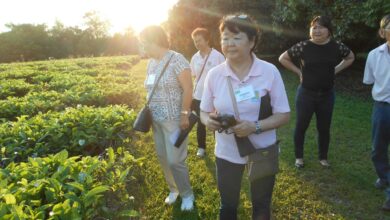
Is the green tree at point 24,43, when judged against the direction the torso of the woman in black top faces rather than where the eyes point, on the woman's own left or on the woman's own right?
on the woman's own right

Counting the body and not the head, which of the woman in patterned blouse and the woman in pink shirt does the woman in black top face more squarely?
the woman in pink shirt

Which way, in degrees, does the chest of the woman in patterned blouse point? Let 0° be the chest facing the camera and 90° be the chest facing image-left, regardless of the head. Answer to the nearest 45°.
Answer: approximately 45°

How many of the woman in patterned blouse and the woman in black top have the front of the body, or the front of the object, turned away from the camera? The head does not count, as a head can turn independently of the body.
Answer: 0

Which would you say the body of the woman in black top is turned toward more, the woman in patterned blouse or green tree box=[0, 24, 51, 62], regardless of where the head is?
the woman in patterned blouse

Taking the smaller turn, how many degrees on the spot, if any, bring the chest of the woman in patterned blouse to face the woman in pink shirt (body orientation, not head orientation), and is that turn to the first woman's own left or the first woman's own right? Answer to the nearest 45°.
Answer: approximately 90° to the first woman's own left

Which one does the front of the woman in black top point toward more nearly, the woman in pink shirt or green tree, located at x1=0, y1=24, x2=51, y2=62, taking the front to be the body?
the woman in pink shirt

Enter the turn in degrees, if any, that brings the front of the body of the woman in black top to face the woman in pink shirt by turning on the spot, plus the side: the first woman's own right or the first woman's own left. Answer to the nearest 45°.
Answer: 0° — they already face them

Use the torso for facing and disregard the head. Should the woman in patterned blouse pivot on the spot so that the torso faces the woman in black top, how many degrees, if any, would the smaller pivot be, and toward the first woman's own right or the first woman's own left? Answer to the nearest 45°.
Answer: approximately 135° to the first woman's own left
